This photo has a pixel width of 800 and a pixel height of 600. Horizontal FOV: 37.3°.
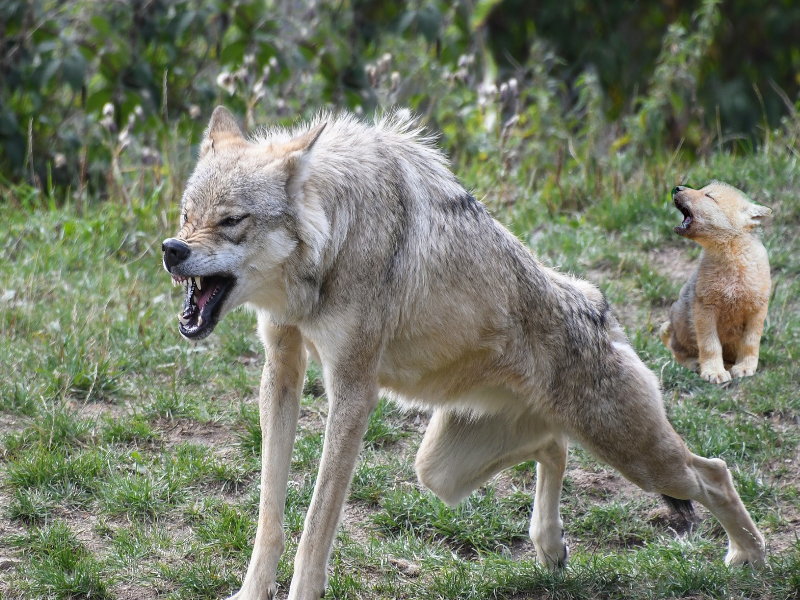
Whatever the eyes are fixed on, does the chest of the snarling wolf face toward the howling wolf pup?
no

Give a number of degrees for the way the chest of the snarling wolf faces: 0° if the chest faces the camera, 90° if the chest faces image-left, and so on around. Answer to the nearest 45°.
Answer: approximately 45°
